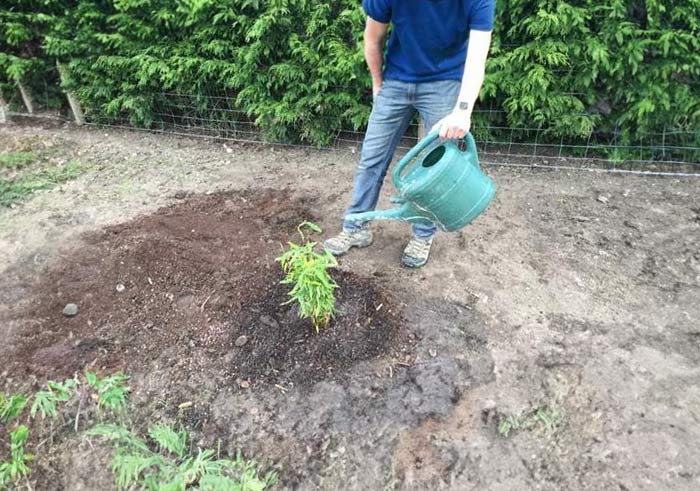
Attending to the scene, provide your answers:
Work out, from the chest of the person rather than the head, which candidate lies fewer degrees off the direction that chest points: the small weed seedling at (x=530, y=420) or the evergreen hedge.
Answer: the small weed seedling

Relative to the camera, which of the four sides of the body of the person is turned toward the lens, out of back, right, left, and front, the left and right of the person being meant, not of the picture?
front

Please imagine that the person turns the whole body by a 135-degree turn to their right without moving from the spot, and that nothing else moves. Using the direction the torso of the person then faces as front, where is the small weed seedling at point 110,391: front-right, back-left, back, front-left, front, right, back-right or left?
left

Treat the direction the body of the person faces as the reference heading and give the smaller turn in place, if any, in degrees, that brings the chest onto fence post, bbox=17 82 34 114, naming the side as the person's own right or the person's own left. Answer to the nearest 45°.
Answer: approximately 135° to the person's own right

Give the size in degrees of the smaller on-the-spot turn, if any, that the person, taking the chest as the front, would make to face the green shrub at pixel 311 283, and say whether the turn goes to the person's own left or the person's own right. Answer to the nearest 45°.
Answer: approximately 45° to the person's own right

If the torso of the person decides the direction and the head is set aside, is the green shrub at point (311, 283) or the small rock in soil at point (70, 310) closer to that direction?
the green shrub

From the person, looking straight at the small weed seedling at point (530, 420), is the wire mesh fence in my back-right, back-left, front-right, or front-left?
back-left

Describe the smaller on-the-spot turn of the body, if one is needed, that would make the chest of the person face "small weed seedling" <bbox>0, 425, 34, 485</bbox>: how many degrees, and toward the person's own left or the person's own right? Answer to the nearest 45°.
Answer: approximately 45° to the person's own right

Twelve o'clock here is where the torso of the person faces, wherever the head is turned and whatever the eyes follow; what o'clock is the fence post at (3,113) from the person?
The fence post is roughly at 4 o'clock from the person.

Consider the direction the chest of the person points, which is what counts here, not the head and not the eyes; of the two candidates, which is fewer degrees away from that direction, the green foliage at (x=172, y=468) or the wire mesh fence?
the green foliage

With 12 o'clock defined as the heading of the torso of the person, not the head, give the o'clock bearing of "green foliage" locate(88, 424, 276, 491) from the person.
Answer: The green foliage is roughly at 1 o'clock from the person.

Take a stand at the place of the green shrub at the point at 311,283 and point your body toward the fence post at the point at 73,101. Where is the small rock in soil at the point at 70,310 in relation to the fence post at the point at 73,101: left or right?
left

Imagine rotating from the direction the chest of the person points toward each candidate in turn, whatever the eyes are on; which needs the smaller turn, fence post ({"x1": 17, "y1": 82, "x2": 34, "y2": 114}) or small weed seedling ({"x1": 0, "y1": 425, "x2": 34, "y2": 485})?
the small weed seedling

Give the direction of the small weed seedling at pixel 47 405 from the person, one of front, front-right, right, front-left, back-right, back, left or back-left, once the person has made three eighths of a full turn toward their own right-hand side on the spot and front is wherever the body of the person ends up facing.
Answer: left

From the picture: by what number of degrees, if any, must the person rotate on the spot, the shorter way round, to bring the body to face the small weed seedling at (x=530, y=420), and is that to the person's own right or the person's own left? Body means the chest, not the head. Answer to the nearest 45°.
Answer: approximately 45° to the person's own left

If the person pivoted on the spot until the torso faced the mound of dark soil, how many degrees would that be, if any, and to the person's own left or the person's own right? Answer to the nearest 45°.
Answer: approximately 45° to the person's own right
